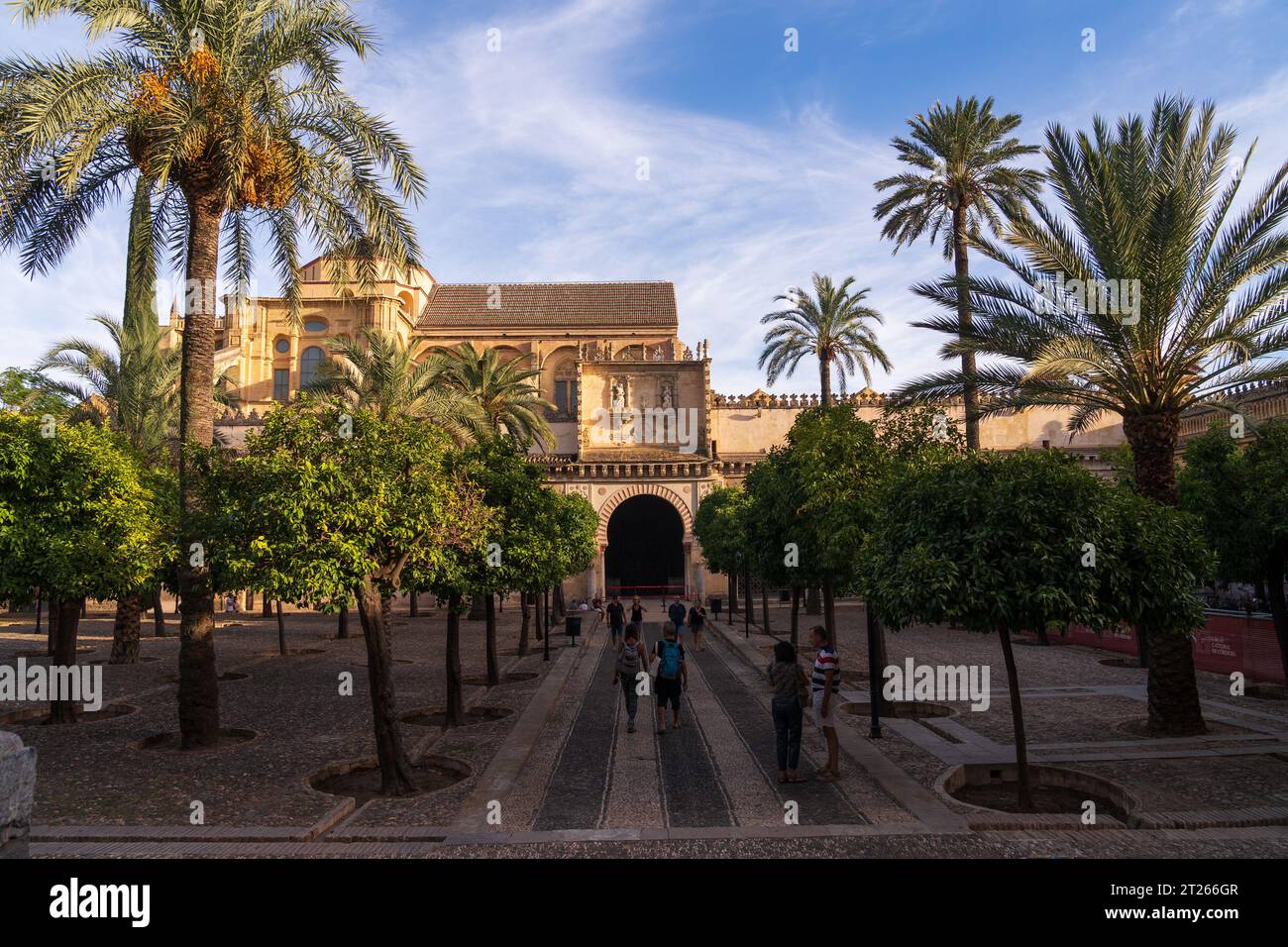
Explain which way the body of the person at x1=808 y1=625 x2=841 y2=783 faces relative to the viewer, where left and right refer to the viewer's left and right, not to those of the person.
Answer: facing to the left of the viewer

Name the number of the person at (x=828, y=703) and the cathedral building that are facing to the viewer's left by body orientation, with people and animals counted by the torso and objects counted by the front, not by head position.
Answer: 1

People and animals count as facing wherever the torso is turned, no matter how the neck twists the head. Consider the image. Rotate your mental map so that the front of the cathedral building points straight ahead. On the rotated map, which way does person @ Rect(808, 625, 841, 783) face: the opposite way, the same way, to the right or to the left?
to the right

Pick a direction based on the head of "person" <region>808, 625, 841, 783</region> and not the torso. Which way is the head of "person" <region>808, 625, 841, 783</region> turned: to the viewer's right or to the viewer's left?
to the viewer's left

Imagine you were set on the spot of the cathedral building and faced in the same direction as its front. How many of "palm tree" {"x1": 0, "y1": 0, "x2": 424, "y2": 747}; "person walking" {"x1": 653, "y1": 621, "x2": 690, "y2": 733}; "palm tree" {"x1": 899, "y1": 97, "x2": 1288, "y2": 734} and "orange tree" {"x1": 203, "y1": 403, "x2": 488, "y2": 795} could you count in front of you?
4

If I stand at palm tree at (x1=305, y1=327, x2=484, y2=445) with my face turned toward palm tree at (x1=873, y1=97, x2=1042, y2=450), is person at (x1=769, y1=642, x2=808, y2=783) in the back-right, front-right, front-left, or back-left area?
front-right

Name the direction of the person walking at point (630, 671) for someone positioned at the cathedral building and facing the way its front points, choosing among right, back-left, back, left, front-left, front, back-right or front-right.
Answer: front

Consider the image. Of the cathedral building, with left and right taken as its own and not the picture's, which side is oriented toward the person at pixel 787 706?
front

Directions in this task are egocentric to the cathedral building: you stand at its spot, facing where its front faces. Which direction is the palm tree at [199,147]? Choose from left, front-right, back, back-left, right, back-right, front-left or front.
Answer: front

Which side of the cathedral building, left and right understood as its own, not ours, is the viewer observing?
front

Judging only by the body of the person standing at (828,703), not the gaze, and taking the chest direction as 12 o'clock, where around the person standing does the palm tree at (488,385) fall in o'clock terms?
The palm tree is roughly at 2 o'clock from the person standing.

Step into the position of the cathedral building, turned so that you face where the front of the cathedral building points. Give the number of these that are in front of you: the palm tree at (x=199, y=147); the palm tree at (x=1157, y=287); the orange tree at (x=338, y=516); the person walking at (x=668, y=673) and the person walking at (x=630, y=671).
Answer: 5
